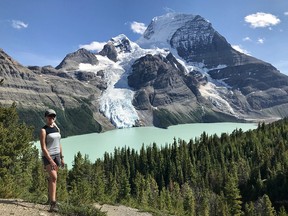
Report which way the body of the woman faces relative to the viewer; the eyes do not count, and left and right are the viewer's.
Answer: facing the viewer and to the right of the viewer
